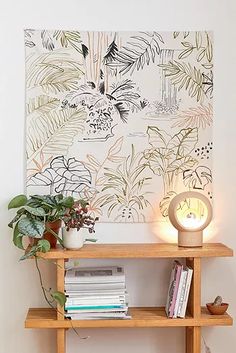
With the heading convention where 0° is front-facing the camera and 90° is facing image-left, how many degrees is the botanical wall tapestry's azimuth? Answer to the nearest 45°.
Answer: approximately 0°
